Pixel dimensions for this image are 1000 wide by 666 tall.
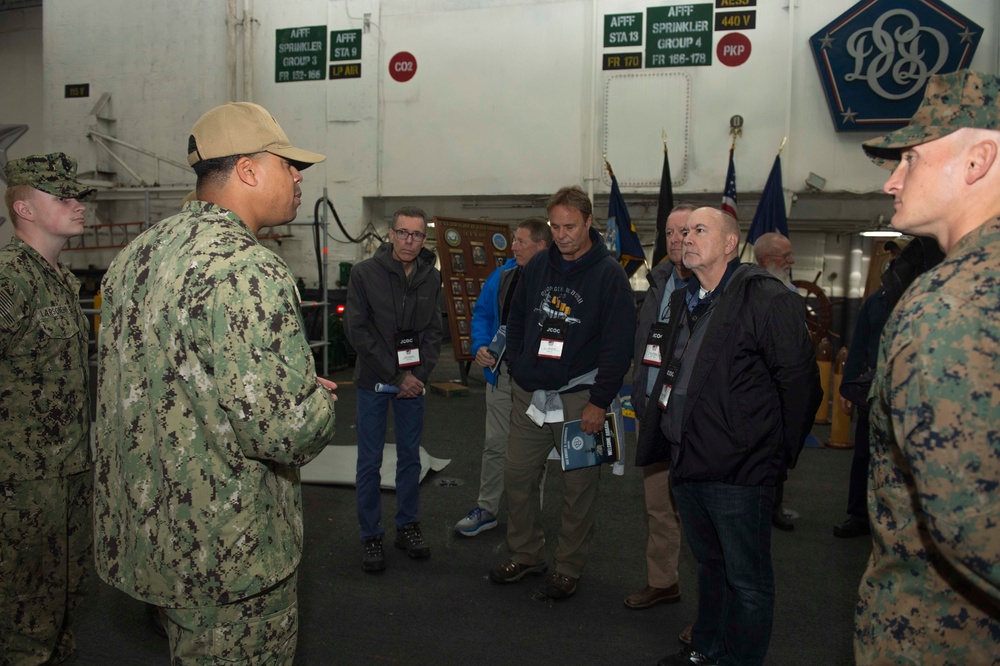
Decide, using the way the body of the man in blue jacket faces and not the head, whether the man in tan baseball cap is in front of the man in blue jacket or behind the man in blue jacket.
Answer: in front

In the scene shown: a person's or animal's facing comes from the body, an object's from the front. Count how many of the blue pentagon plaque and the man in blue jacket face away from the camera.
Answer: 0

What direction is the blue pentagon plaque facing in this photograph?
toward the camera

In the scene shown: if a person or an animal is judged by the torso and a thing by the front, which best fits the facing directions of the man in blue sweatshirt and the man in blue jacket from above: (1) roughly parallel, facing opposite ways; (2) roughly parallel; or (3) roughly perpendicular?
roughly parallel

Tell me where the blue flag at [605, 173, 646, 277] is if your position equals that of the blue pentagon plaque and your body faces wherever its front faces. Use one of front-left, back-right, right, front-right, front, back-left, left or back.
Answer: front-right

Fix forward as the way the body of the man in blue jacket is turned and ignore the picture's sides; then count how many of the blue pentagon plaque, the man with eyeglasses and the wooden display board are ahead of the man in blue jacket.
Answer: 1

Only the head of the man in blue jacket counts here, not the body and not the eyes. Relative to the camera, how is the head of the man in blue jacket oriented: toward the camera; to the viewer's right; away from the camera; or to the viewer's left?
to the viewer's left

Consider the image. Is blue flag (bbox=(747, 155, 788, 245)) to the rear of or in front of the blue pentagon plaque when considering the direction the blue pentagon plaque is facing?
in front

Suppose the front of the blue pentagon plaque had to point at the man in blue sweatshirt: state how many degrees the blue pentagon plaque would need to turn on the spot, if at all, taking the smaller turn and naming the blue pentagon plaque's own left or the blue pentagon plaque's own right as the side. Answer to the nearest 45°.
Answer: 0° — it already faces them

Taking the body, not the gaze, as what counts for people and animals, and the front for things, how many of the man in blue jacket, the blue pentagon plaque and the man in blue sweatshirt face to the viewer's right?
0

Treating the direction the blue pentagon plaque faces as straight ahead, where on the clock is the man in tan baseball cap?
The man in tan baseball cap is roughly at 12 o'clock from the blue pentagon plaque.

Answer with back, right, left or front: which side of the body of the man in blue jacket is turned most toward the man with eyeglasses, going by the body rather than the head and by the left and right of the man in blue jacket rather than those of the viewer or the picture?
front

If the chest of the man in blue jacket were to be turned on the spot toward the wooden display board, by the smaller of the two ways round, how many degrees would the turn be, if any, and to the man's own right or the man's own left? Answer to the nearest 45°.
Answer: approximately 135° to the man's own right

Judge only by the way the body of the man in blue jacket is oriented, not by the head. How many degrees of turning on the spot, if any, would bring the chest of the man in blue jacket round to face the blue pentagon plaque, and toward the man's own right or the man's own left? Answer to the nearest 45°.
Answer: approximately 180°

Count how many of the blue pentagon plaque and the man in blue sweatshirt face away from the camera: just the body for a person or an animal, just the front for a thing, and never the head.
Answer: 0

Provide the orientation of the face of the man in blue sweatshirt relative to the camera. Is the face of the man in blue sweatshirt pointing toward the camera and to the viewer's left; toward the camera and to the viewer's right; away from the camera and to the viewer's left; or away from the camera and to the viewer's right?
toward the camera and to the viewer's left
